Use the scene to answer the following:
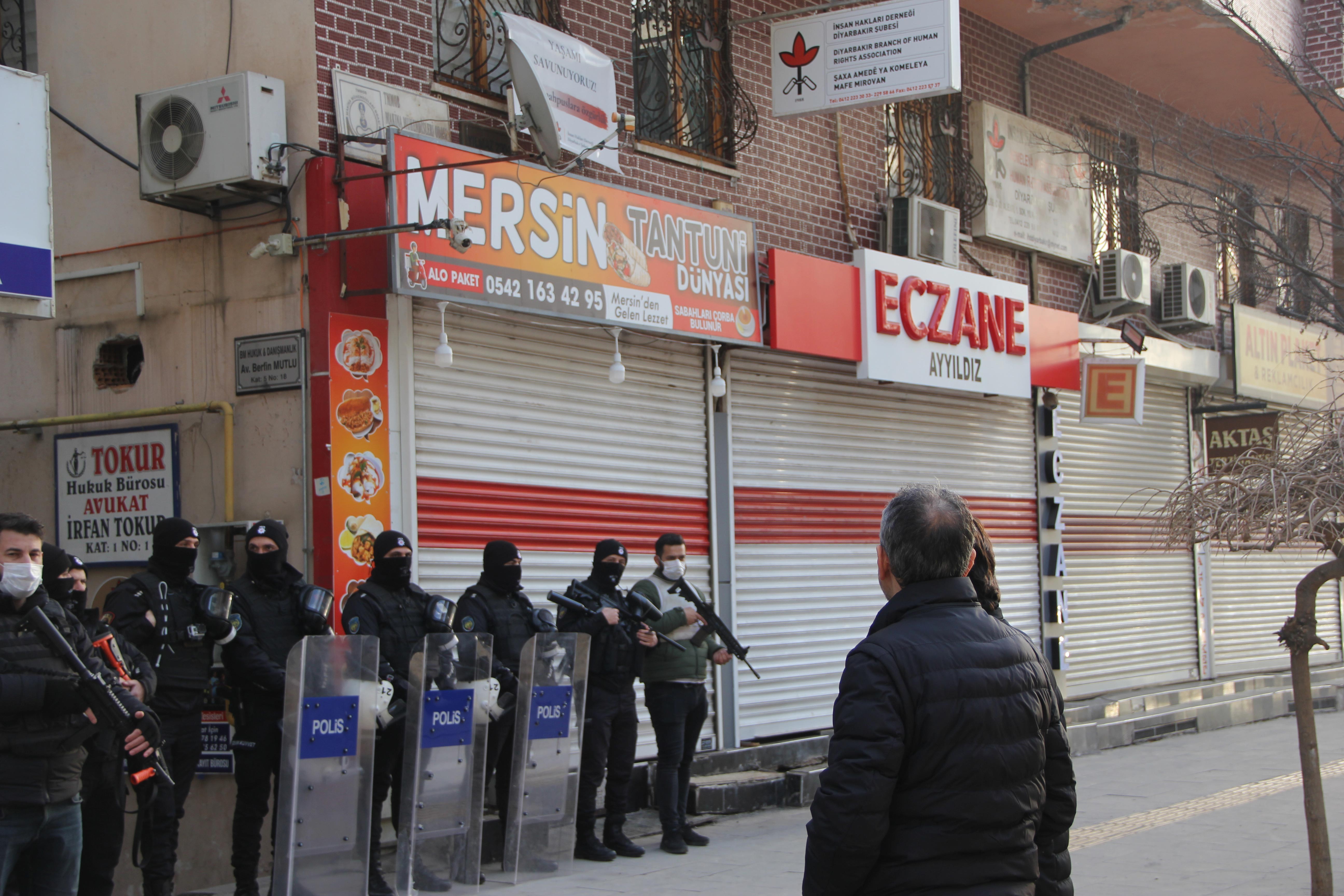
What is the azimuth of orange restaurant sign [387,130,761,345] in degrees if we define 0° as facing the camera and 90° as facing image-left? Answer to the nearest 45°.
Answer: approximately 315°

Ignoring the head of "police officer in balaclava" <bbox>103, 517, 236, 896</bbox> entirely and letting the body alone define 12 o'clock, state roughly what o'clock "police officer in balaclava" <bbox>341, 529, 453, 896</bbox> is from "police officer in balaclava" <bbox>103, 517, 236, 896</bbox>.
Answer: "police officer in balaclava" <bbox>341, 529, 453, 896</bbox> is roughly at 10 o'clock from "police officer in balaclava" <bbox>103, 517, 236, 896</bbox>.

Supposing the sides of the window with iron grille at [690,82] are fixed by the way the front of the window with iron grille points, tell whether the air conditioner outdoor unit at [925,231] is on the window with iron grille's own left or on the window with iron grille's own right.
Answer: on the window with iron grille's own left

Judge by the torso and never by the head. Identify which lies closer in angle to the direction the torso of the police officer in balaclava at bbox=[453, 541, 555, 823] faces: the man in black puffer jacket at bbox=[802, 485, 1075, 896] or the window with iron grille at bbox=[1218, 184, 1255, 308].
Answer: the man in black puffer jacket

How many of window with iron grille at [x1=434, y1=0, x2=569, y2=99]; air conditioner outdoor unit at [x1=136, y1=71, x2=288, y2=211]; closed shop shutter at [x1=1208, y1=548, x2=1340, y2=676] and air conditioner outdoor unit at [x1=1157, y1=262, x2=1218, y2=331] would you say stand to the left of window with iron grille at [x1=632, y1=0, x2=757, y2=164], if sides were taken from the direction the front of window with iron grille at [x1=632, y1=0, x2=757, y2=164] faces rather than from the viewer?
2

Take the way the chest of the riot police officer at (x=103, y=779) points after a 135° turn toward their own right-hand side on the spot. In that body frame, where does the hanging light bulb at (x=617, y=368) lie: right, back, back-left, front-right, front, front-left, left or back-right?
back-right

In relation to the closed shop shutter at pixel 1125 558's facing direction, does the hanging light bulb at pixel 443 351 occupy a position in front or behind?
in front

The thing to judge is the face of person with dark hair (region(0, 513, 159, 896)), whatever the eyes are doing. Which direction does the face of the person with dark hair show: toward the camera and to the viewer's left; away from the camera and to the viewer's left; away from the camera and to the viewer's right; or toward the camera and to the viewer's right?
toward the camera and to the viewer's right

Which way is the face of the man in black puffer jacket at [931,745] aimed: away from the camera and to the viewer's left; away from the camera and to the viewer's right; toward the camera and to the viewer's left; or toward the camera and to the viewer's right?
away from the camera and to the viewer's left
